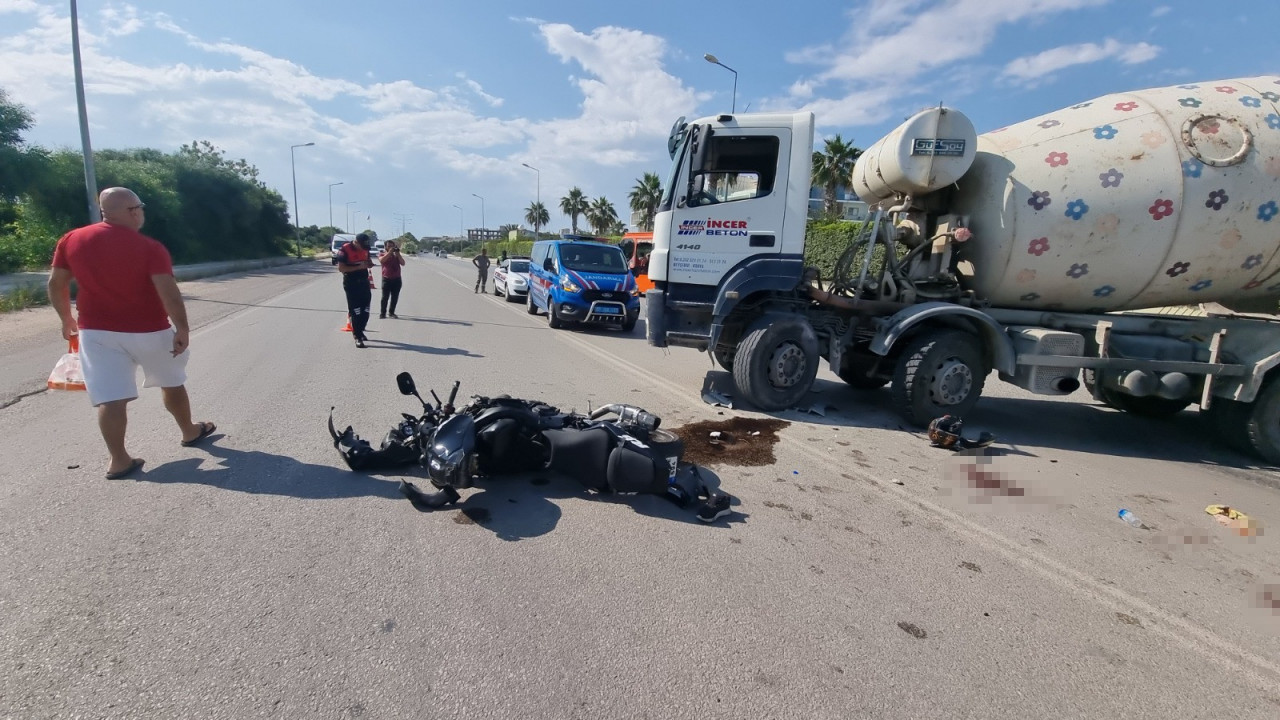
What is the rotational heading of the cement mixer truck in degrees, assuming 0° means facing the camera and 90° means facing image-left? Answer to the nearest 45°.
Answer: approximately 90°

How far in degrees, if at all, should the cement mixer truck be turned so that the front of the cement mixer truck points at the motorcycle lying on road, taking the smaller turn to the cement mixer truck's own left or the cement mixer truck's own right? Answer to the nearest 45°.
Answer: approximately 45° to the cement mixer truck's own left

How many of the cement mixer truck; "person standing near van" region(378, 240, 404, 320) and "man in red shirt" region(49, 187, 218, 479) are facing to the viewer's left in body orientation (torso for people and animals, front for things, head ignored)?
1

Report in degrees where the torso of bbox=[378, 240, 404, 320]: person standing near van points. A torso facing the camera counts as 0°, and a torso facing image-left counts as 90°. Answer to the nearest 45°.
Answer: approximately 0°

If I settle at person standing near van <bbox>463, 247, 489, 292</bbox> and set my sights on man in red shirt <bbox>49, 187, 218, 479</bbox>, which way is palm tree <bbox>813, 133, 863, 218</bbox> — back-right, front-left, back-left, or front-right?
back-left

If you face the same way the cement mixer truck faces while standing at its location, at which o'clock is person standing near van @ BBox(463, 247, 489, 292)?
The person standing near van is roughly at 1 o'clock from the cement mixer truck.

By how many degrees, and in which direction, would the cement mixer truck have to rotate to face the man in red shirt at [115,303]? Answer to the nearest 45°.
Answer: approximately 45° to its left

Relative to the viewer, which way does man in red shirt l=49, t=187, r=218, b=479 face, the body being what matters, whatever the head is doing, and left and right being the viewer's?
facing away from the viewer and to the right of the viewer

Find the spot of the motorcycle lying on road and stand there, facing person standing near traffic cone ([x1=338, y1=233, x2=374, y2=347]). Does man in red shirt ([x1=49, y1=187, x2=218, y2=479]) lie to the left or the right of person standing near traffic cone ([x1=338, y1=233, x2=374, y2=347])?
left

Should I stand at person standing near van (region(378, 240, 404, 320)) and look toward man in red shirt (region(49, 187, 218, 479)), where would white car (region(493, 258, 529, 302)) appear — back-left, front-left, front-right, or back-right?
back-left

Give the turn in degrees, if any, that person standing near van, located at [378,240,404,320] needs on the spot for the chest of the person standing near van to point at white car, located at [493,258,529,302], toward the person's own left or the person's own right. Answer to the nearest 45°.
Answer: approximately 135° to the person's own left
